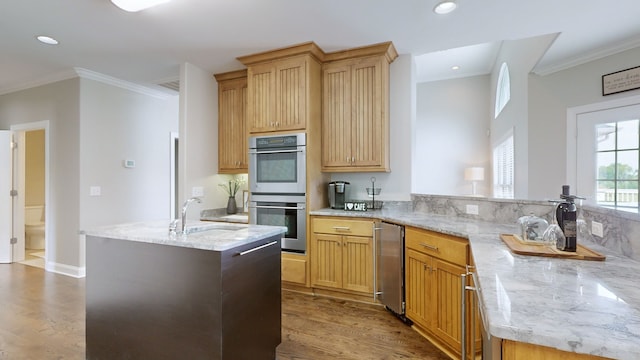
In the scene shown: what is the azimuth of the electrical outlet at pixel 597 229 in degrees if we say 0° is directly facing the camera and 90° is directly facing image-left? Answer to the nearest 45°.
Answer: approximately 45°

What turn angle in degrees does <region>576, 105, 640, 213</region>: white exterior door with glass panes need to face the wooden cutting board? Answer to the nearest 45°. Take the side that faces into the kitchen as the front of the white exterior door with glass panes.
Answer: approximately 45° to its left

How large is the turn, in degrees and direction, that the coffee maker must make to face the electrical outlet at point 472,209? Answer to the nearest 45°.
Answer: approximately 45° to its left

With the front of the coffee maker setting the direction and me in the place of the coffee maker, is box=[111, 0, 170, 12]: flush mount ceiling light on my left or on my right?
on my right

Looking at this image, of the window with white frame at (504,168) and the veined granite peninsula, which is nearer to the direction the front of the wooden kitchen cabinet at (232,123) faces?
the veined granite peninsula

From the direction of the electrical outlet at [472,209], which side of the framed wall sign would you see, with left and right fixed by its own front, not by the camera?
front

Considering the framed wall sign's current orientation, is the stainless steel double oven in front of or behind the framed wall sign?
in front

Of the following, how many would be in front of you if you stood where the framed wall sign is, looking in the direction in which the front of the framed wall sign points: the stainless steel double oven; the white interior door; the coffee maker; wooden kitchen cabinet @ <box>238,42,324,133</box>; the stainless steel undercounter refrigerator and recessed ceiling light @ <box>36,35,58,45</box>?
6

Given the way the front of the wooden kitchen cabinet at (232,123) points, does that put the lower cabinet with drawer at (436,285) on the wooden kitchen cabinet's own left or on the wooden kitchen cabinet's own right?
on the wooden kitchen cabinet's own left

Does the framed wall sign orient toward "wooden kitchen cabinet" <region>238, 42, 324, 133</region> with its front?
yes

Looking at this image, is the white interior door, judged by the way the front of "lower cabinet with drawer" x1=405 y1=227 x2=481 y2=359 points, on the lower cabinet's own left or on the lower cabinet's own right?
on the lower cabinet's own right

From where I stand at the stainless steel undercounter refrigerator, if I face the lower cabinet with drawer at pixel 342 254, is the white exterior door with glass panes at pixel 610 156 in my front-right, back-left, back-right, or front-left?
back-right

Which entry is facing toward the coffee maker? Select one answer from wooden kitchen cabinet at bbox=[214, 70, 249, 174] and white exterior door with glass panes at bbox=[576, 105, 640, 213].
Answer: the white exterior door with glass panes

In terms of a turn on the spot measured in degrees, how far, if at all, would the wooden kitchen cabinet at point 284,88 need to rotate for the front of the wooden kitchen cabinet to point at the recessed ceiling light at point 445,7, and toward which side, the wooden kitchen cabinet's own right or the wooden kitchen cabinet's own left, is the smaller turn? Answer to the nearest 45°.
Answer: approximately 90° to the wooden kitchen cabinet's own left
